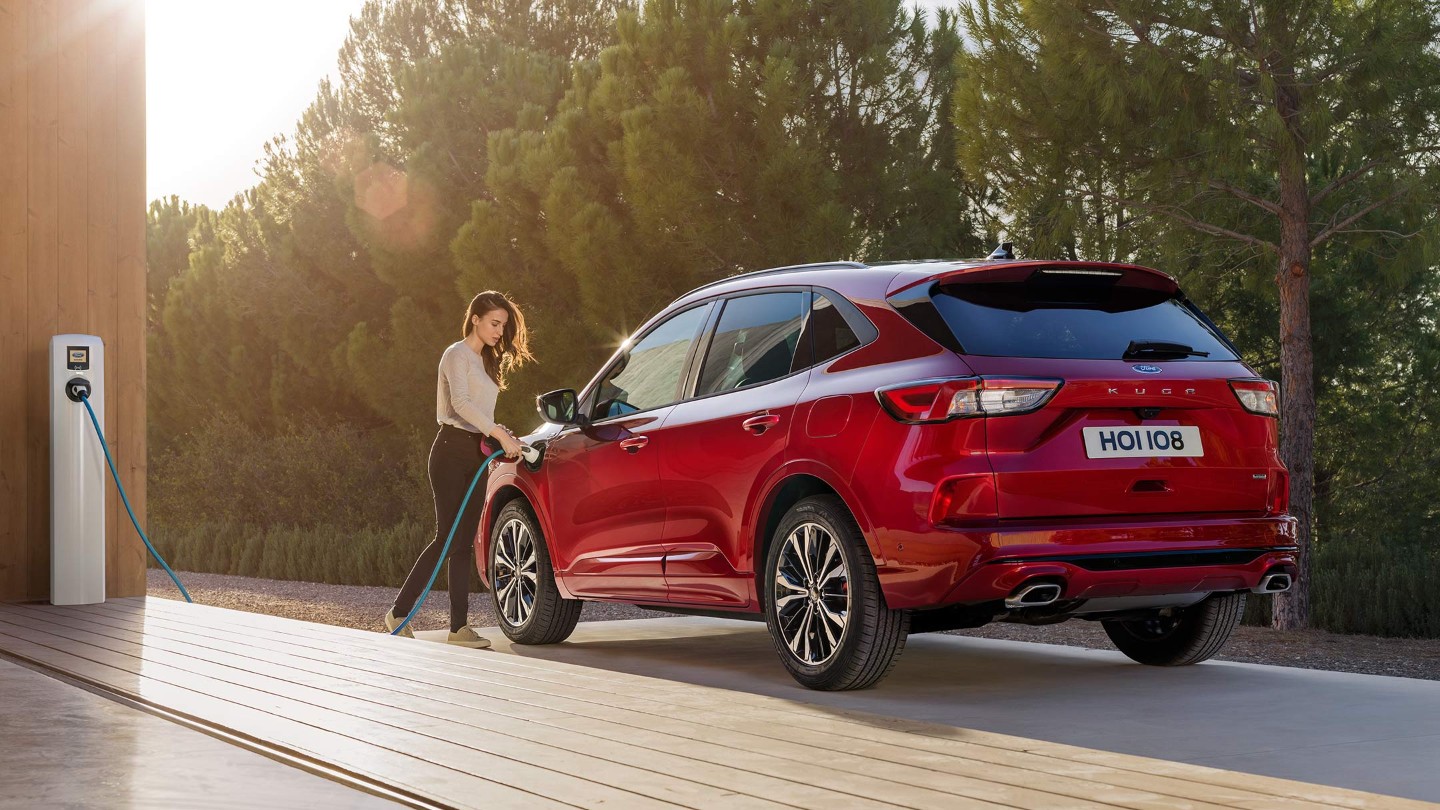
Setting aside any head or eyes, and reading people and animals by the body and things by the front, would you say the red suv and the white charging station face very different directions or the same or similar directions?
very different directions

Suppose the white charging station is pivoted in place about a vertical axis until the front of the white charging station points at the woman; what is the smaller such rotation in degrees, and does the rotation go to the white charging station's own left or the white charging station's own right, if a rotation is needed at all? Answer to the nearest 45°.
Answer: approximately 45° to the white charging station's own left

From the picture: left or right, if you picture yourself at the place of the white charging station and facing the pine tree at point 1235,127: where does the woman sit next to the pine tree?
right

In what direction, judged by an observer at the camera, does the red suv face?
facing away from the viewer and to the left of the viewer

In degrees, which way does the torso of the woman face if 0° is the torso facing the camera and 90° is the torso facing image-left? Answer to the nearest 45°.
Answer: approximately 270°

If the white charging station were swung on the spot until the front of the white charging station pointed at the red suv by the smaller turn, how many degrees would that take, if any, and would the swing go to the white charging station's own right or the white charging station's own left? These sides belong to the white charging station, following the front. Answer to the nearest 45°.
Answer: approximately 45° to the white charging station's own left

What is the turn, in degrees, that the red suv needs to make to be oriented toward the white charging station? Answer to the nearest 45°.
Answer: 0° — it already faces it

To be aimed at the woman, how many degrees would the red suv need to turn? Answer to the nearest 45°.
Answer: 0° — it already faces them

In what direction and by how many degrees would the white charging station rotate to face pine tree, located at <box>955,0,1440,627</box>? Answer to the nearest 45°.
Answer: approximately 90° to its left

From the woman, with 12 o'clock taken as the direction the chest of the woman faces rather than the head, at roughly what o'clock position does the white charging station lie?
The white charging station is roughly at 7 o'clock from the woman.

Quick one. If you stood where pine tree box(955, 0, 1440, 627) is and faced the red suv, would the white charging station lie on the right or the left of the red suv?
right

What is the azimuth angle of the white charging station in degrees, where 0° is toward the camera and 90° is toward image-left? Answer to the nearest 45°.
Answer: approximately 0°

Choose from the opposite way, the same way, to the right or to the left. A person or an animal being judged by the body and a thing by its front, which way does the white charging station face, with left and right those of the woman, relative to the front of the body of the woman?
to the right

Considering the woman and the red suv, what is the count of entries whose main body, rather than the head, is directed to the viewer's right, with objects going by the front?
1

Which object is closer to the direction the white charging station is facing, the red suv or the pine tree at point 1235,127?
the red suv
